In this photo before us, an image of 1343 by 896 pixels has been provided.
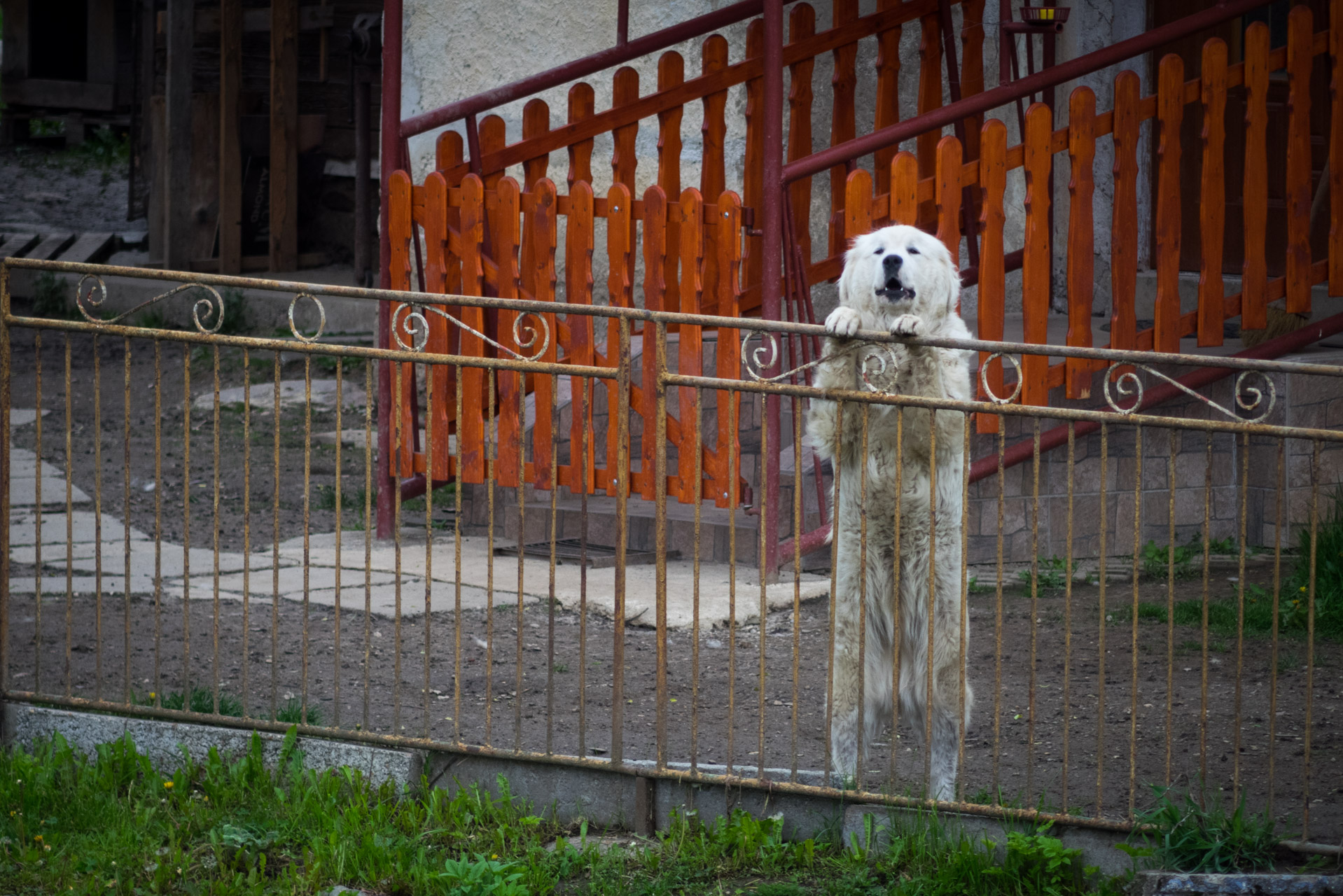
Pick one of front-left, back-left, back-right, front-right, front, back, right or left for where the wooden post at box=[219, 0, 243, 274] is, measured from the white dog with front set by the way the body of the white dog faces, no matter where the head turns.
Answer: back-right

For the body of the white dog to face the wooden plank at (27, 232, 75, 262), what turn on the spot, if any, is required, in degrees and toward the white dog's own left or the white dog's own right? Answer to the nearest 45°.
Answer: approximately 135° to the white dog's own right

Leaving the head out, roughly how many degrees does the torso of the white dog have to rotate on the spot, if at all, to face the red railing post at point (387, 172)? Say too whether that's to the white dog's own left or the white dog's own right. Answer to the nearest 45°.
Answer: approximately 135° to the white dog's own right

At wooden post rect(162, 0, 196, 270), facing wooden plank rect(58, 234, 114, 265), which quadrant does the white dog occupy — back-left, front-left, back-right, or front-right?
back-left

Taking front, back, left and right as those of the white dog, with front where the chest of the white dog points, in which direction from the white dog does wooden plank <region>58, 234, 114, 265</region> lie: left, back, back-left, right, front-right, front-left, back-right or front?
back-right

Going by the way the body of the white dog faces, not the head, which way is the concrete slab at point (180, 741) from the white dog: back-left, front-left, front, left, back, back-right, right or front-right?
right

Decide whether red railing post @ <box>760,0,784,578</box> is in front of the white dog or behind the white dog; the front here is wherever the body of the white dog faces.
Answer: behind

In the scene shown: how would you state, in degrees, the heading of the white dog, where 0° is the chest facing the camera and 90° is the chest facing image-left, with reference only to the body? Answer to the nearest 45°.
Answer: approximately 0°

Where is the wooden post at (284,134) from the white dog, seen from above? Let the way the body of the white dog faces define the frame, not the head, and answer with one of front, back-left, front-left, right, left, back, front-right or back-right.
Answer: back-right

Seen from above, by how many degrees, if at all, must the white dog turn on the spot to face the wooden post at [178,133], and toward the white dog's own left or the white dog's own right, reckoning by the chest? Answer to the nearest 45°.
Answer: approximately 135° to the white dog's own right

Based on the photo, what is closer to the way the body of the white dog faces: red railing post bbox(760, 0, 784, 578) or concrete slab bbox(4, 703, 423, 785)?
the concrete slab

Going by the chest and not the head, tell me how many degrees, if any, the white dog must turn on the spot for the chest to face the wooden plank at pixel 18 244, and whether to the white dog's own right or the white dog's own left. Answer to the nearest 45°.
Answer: approximately 135° to the white dog's own right
